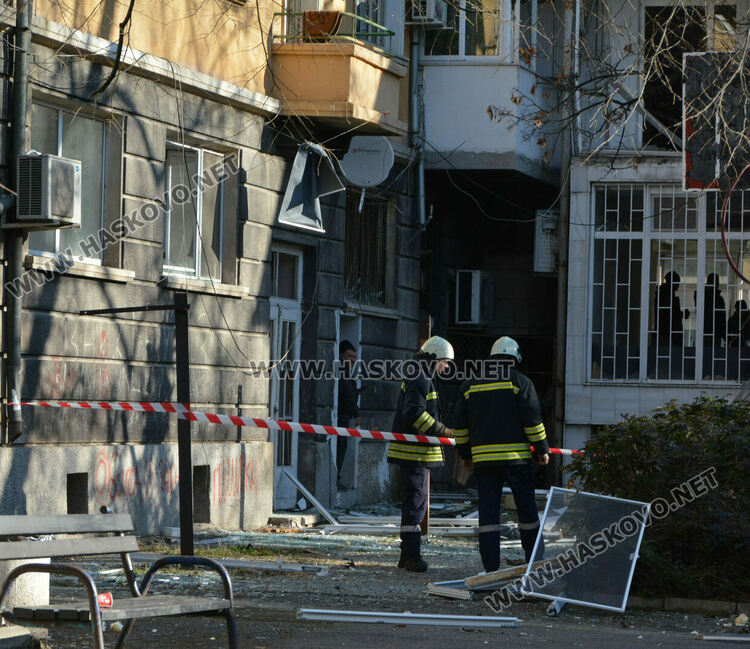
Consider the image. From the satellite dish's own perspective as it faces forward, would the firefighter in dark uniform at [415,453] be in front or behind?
in front

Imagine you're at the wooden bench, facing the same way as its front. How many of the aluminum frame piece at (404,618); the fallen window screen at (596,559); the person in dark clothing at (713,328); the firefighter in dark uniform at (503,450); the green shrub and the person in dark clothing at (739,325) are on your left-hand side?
6

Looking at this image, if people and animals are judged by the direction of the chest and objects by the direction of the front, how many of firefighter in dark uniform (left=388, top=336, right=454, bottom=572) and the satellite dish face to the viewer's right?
1

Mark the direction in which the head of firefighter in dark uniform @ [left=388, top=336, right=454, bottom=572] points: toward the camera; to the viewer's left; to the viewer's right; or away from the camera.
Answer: to the viewer's right

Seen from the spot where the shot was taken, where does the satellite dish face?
facing the viewer

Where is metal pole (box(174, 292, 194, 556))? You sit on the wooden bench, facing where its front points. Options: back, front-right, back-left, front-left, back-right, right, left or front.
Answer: back-left

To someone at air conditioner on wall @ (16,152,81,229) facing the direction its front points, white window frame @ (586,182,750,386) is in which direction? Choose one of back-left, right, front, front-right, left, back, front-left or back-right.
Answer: left

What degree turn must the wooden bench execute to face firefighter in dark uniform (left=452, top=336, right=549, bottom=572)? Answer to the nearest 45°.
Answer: approximately 90° to its left

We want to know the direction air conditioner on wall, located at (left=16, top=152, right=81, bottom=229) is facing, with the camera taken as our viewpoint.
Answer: facing the viewer and to the right of the viewer

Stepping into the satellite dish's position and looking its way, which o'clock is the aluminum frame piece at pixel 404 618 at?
The aluminum frame piece is roughly at 12 o'clock from the satellite dish.

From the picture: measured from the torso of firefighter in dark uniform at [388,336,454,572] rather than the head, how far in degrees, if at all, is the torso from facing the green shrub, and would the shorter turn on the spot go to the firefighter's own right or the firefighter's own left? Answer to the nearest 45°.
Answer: approximately 45° to the firefighter's own right

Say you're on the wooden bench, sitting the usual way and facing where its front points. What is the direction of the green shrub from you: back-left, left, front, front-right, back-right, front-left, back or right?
left
